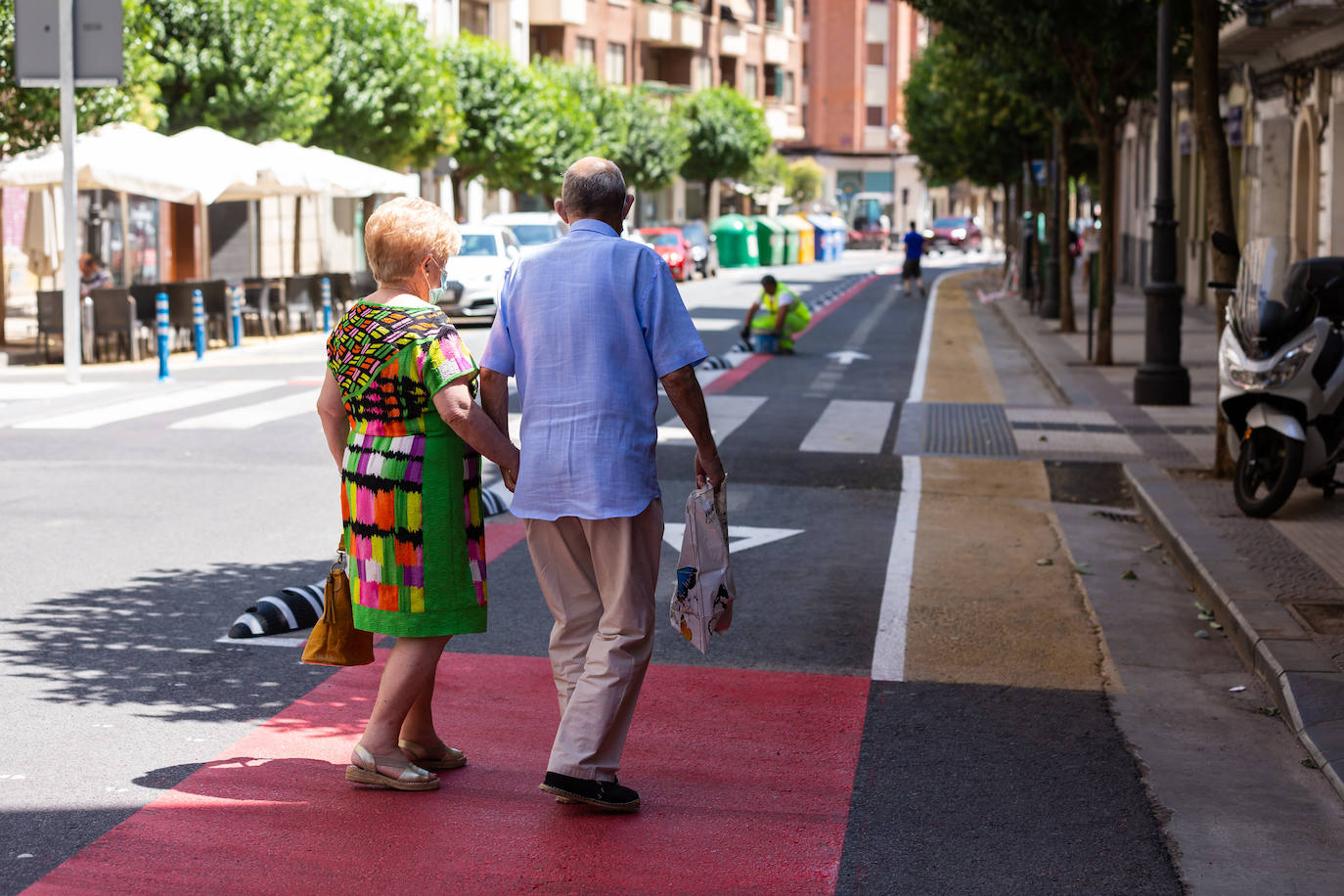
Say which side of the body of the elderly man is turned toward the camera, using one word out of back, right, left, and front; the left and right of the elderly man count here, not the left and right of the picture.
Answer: back

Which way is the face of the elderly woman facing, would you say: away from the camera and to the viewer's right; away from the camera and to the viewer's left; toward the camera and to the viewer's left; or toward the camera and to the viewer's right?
away from the camera and to the viewer's right

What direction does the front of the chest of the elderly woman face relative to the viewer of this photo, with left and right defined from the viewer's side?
facing away from the viewer and to the right of the viewer

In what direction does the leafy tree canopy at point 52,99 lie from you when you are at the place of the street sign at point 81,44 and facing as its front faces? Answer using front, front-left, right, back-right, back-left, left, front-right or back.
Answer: front

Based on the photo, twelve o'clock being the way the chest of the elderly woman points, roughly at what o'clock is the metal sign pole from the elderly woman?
The metal sign pole is roughly at 10 o'clock from the elderly woman.

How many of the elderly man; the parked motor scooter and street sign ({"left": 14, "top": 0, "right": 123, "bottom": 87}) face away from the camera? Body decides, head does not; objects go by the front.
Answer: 2

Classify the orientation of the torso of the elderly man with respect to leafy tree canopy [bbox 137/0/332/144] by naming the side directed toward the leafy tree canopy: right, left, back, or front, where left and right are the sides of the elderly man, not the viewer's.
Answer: front

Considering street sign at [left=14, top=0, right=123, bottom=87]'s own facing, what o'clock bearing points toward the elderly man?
The elderly man is roughly at 6 o'clock from the street sign.

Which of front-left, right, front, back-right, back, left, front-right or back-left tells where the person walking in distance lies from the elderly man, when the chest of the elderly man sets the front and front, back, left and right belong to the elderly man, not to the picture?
front

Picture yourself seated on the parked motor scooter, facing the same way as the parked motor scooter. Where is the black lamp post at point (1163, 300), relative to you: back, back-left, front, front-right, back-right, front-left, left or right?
back-right

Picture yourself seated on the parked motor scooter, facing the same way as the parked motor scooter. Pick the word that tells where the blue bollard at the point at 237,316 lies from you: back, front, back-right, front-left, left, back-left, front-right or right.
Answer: right

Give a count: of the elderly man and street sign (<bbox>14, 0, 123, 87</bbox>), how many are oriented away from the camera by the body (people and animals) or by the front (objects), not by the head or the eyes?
2

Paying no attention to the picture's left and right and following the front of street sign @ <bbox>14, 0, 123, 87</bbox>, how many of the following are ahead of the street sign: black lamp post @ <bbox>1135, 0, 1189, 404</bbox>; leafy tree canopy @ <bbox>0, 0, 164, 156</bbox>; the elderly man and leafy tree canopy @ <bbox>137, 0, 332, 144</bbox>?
2

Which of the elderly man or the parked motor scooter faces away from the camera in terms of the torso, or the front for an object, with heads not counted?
the elderly man

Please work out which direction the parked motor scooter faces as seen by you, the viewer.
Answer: facing the viewer and to the left of the viewer

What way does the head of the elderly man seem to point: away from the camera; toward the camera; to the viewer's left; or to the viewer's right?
away from the camera

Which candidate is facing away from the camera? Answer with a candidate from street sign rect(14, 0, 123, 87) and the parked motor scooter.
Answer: the street sign

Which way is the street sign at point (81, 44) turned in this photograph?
away from the camera
